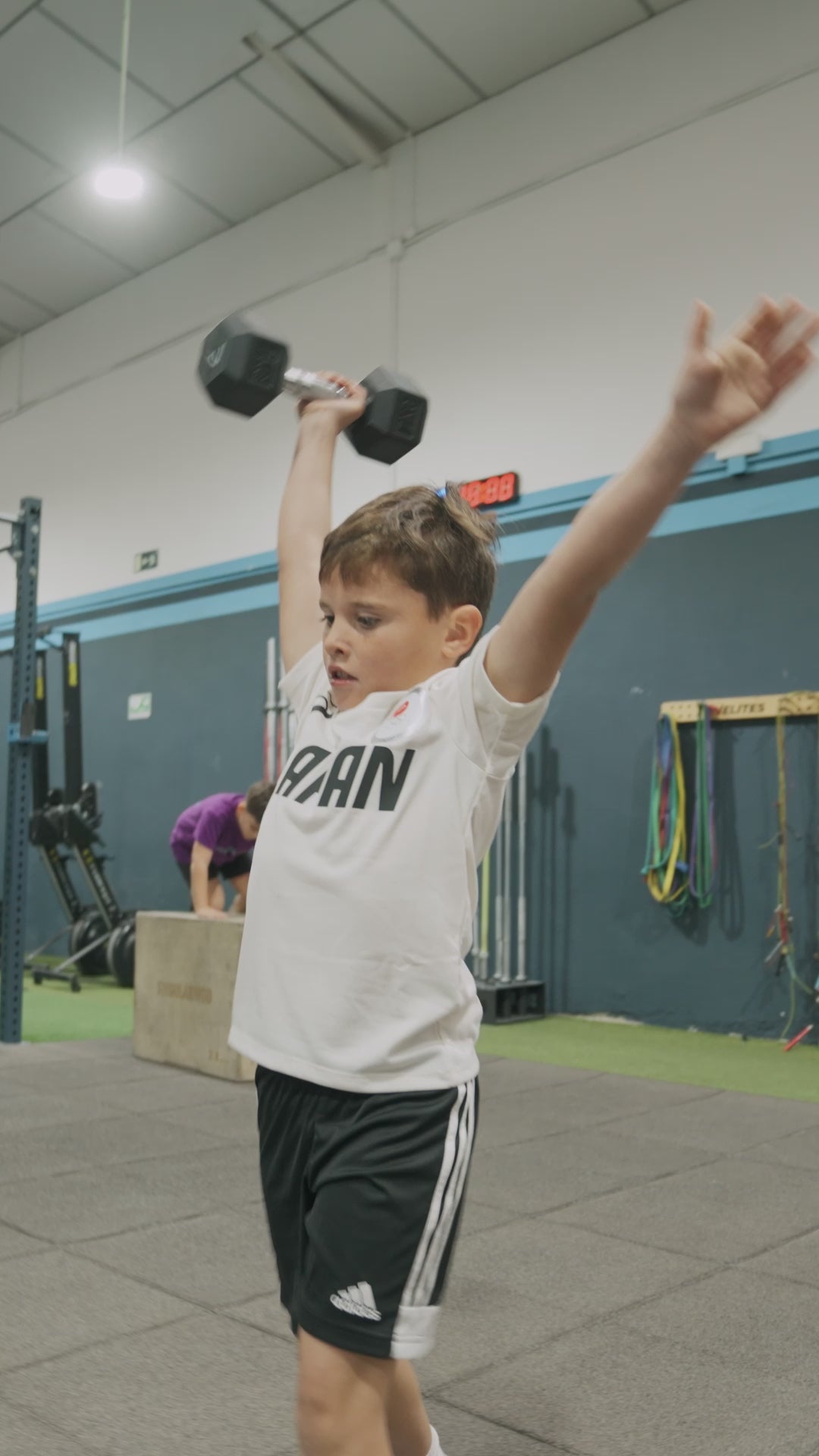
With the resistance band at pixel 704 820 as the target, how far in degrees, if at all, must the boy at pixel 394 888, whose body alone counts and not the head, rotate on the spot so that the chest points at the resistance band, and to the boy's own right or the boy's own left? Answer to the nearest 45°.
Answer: approximately 135° to the boy's own right

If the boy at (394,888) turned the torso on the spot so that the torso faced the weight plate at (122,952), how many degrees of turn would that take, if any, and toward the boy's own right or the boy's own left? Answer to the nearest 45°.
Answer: approximately 135° to the boy's own right

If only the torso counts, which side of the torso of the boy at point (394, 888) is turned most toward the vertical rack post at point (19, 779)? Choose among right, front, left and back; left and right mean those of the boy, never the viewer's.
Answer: right

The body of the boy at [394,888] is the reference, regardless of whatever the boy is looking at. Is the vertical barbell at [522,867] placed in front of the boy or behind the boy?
behind

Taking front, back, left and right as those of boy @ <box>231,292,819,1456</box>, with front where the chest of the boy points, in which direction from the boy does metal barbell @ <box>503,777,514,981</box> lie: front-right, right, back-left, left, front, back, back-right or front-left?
back-right

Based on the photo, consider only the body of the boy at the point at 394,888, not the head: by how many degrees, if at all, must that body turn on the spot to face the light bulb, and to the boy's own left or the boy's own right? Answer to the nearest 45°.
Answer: approximately 135° to the boy's own right

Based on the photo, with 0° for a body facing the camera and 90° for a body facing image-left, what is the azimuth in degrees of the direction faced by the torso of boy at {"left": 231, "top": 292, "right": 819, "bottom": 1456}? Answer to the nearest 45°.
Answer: approximately 45°

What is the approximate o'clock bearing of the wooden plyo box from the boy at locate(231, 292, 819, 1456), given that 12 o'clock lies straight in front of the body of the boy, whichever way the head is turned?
The wooden plyo box is roughly at 4 o'clock from the boy.
